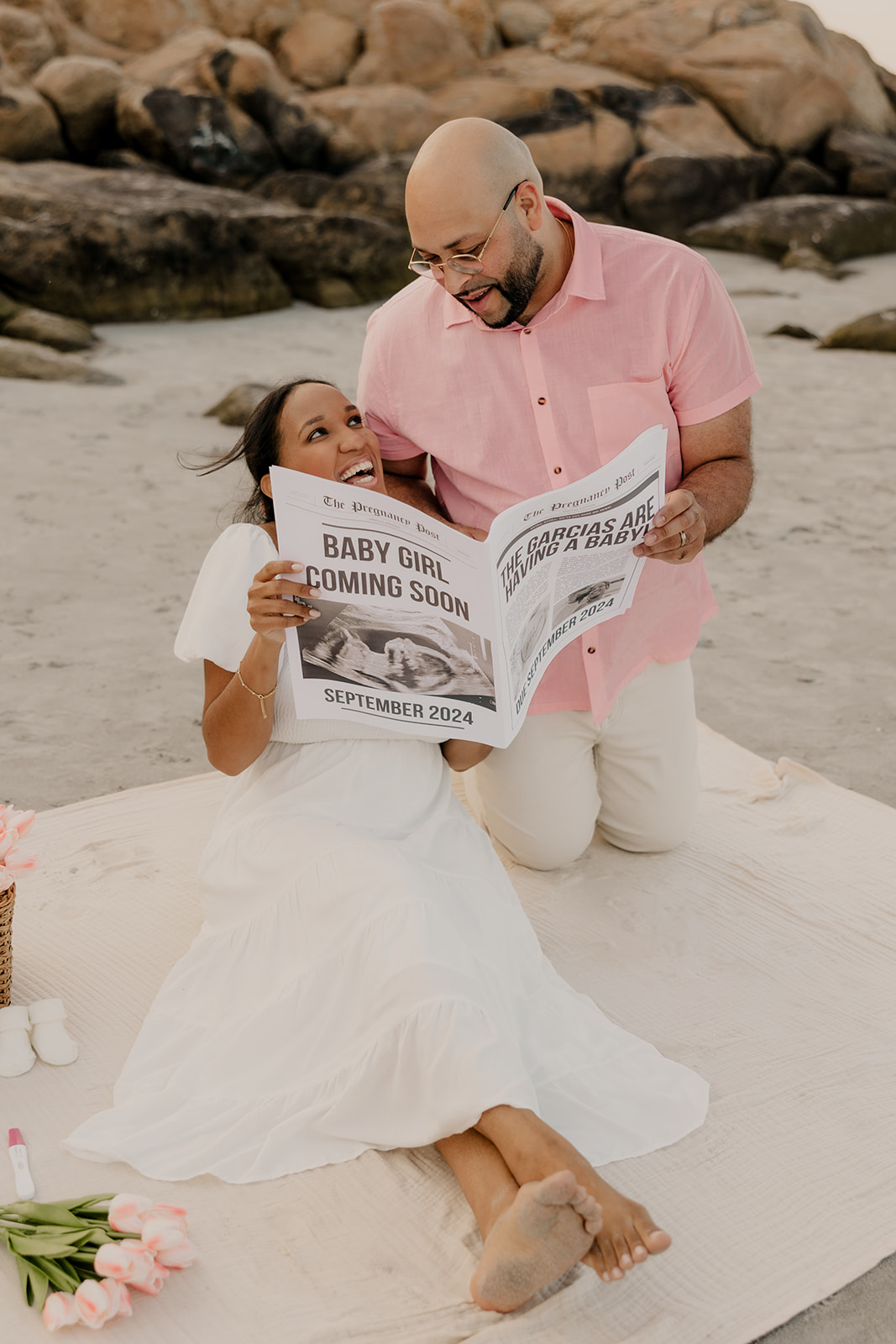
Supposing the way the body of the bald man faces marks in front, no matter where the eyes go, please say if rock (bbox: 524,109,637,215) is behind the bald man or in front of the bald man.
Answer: behind

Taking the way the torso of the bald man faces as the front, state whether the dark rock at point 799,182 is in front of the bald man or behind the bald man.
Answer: behind

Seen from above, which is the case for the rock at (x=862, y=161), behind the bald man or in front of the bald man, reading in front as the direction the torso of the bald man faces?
behind

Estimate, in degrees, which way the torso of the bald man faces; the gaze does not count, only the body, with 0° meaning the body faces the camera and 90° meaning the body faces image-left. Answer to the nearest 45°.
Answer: approximately 0°

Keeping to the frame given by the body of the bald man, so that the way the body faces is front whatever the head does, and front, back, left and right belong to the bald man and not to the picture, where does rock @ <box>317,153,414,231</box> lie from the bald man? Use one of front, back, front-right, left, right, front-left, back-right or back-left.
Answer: back

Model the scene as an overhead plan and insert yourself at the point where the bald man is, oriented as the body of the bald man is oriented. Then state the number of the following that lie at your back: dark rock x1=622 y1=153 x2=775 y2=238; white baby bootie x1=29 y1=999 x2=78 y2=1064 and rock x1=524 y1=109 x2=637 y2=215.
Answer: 2

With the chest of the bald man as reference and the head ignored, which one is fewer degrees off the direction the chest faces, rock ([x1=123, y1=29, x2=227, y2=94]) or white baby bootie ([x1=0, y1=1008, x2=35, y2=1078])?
the white baby bootie

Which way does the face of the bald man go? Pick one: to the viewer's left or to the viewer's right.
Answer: to the viewer's left

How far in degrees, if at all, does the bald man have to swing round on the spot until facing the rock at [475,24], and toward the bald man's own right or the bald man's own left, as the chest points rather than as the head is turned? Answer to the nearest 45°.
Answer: approximately 180°

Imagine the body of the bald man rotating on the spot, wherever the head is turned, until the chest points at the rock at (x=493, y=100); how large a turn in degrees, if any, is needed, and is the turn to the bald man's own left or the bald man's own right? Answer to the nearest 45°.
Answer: approximately 180°

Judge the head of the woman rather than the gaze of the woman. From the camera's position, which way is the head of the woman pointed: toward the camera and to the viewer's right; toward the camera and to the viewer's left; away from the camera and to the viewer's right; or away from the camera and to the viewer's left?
toward the camera and to the viewer's right

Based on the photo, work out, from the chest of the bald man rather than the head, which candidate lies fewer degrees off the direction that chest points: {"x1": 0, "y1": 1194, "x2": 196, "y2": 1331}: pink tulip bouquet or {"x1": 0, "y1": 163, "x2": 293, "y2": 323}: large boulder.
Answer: the pink tulip bouquet

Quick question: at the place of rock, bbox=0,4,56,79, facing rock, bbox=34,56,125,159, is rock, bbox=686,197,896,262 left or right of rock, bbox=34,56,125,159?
left

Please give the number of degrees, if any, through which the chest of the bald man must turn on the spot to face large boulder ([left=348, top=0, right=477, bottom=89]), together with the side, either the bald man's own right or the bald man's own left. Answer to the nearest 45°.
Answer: approximately 180°

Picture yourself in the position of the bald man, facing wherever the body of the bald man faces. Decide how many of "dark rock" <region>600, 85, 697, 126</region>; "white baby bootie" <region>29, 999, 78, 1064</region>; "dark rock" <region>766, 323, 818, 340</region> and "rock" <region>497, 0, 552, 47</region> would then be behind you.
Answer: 3

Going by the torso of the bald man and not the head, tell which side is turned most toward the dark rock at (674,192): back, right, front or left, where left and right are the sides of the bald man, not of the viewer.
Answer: back

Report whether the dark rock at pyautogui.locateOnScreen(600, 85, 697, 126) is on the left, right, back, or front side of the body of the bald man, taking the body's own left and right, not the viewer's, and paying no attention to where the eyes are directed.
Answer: back
